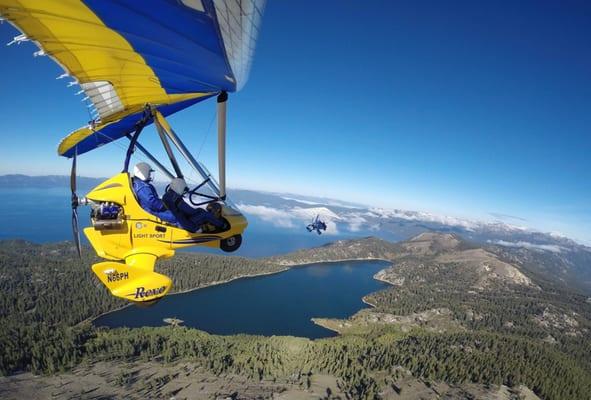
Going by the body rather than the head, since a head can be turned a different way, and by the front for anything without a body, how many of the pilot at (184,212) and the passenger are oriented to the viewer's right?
2

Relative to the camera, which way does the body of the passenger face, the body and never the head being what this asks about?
to the viewer's right

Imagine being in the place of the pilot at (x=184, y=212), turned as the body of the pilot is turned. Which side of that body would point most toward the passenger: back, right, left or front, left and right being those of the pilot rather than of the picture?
back

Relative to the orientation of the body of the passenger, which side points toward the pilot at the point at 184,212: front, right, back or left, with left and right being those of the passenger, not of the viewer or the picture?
front

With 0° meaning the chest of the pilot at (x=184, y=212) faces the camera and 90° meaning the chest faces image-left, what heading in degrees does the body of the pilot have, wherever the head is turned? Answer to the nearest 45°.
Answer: approximately 270°
